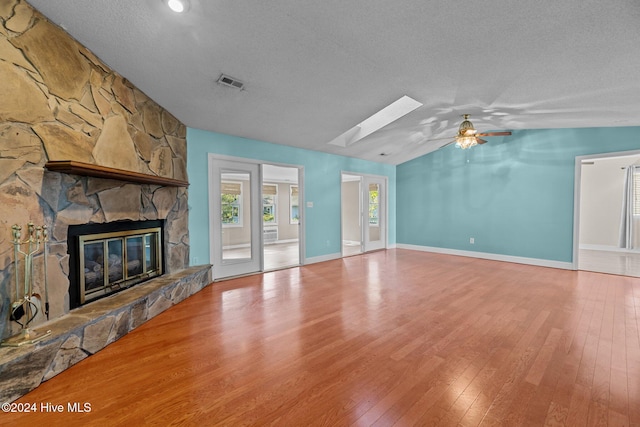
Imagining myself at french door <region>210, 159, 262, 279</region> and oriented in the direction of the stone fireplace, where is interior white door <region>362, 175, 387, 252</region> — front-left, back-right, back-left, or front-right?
back-left

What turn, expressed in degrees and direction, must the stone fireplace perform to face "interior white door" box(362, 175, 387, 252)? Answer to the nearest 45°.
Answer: approximately 45° to its left

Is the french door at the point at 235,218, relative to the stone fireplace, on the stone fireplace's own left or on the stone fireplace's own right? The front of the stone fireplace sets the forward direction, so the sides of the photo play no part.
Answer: on the stone fireplace's own left

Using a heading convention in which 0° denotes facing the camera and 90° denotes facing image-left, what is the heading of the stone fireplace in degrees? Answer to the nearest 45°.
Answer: approximately 315°

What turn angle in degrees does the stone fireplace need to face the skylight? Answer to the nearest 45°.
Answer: approximately 45° to its left

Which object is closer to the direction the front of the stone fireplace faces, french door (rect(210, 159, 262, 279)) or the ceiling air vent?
the ceiling air vent
